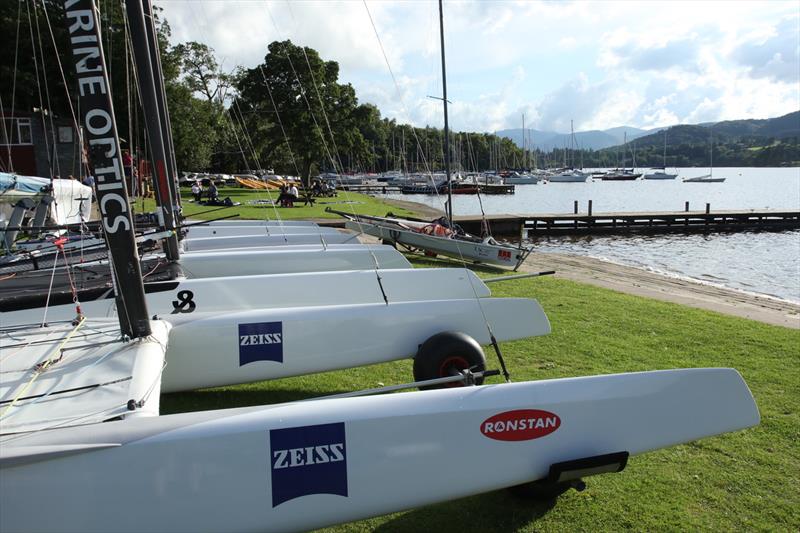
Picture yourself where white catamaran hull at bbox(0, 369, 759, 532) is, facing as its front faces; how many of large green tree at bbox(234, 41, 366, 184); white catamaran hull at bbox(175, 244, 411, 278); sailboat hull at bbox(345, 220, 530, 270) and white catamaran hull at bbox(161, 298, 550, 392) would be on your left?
4

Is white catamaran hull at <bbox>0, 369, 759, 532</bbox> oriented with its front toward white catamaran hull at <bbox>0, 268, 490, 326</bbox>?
no

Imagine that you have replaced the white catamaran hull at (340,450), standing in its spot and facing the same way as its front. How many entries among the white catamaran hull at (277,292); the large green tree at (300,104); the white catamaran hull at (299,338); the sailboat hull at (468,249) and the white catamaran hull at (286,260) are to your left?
5

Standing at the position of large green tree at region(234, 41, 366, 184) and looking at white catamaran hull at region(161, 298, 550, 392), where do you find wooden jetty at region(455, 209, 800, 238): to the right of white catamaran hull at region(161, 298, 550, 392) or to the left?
left

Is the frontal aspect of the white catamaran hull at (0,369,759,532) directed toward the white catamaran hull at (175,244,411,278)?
no

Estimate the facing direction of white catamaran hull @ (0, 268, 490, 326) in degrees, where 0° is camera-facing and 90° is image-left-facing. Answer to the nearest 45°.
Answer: approximately 270°

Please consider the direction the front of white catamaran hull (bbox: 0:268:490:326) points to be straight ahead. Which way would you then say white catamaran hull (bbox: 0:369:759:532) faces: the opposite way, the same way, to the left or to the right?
the same way

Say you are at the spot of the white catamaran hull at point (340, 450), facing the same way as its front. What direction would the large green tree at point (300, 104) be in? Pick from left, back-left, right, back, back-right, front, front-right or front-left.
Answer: left

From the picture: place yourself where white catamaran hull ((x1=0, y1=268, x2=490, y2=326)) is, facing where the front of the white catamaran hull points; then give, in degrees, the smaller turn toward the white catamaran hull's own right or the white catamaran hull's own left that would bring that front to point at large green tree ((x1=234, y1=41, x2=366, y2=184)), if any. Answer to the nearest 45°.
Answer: approximately 90° to the white catamaran hull's own left

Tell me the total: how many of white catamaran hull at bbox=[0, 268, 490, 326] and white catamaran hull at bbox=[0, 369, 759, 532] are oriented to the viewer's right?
2

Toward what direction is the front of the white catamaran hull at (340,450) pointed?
to the viewer's right

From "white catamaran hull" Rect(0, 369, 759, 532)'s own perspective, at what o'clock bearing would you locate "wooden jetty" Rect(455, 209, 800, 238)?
The wooden jetty is roughly at 10 o'clock from the white catamaran hull.

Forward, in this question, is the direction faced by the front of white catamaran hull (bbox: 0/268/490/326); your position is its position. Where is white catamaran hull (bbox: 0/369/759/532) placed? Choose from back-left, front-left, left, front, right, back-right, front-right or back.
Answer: right
